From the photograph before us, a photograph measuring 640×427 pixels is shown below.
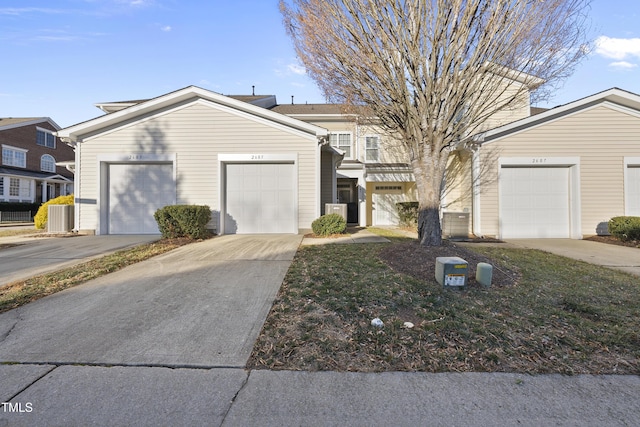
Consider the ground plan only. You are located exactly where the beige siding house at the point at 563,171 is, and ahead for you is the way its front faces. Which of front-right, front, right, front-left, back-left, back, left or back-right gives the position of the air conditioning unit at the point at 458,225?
front-right

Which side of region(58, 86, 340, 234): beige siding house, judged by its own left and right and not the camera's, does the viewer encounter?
front

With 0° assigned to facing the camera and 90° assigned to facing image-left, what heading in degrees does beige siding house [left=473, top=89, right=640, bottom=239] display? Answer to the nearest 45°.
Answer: approximately 0°

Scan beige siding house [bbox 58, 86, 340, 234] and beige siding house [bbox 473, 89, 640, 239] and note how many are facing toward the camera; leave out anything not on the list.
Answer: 2

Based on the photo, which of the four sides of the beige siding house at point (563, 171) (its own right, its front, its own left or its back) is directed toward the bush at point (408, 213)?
right
